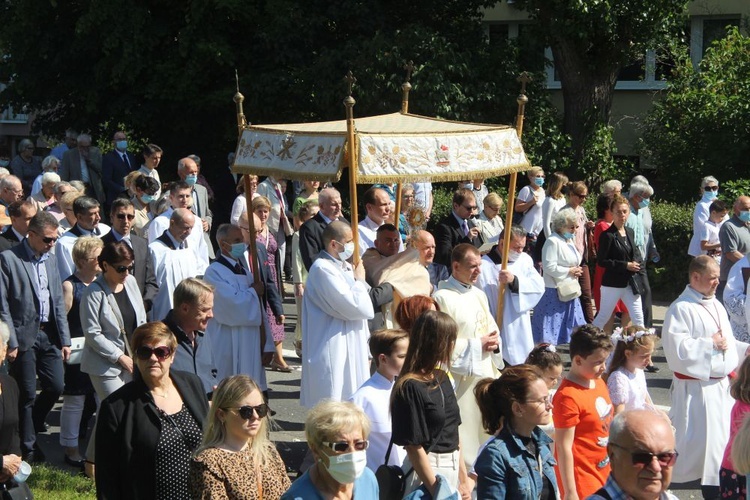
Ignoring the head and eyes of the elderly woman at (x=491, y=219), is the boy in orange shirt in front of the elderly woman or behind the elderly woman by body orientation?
in front

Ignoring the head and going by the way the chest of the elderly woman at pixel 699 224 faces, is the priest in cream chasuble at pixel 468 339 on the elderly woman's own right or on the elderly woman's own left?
on the elderly woman's own right

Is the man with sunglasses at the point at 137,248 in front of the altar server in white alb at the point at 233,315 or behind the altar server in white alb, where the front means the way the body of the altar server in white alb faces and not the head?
behind

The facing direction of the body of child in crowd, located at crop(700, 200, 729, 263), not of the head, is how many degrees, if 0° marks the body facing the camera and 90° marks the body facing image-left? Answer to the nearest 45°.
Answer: approximately 315°

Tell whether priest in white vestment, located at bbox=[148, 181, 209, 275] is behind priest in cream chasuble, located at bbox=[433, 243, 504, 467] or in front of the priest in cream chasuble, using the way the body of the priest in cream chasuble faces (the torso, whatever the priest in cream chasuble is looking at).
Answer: behind

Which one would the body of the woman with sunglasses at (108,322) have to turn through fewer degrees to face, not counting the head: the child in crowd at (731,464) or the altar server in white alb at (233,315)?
the child in crowd

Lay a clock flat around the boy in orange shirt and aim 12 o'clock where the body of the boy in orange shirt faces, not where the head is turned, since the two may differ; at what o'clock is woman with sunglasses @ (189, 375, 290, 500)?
The woman with sunglasses is roughly at 3 o'clock from the boy in orange shirt.

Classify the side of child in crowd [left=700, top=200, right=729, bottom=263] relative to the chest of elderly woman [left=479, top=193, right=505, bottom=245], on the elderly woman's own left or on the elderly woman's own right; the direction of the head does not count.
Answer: on the elderly woman's own left

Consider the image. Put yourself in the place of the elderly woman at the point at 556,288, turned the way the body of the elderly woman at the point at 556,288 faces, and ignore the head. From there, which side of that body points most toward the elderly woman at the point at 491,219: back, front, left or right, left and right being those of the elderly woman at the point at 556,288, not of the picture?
back

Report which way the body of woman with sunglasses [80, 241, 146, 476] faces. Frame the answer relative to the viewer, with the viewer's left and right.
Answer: facing the viewer and to the right of the viewer

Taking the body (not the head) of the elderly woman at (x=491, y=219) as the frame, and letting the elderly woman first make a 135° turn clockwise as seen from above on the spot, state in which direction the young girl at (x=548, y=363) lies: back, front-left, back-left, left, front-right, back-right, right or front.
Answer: left

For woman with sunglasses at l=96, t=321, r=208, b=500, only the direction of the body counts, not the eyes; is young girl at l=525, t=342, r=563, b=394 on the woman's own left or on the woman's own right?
on the woman's own left

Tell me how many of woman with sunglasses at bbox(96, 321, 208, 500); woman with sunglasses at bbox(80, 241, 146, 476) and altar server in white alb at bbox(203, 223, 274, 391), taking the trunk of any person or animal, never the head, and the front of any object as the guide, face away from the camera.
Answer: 0

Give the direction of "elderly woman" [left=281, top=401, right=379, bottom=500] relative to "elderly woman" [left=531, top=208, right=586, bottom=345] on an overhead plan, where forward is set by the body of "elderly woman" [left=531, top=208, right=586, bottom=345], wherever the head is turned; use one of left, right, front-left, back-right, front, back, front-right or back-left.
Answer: front-right

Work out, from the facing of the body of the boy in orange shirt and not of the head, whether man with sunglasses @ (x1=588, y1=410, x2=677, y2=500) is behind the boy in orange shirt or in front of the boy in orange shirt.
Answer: in front
